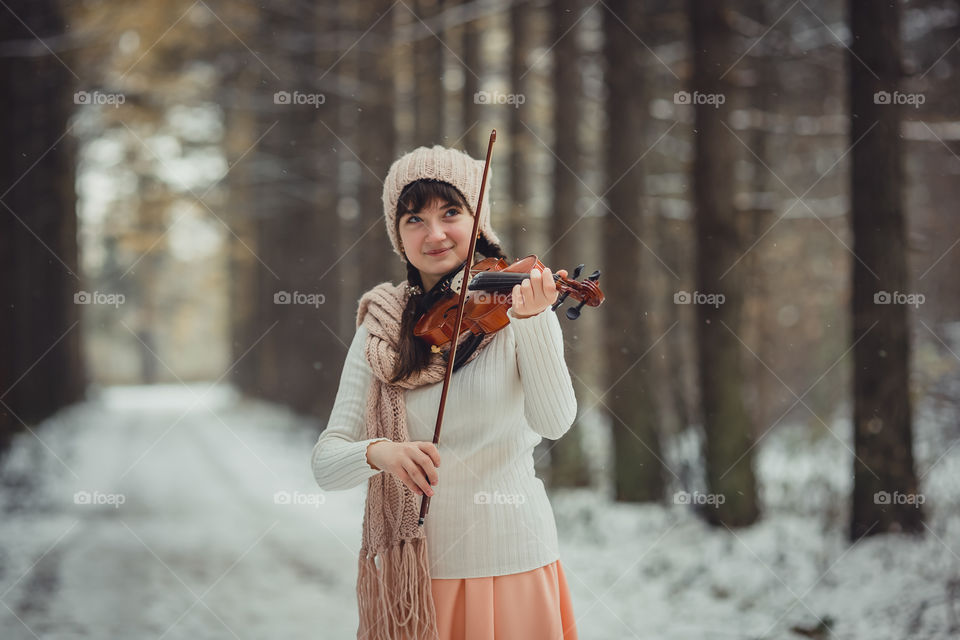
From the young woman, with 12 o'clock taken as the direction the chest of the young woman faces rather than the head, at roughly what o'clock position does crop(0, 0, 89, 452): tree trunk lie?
The tree trunk is roughly at 5 o'clock from the young woman.

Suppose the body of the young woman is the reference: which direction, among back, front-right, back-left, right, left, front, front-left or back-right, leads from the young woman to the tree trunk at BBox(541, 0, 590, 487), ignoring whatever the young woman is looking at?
back

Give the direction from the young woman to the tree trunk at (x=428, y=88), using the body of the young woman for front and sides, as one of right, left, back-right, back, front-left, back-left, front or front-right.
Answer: back

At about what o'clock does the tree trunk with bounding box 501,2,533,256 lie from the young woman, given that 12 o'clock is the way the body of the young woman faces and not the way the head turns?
The tree trunk is roughly at 6 o'clock from the young woman.

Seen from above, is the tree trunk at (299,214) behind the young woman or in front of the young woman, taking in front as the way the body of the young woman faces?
behind

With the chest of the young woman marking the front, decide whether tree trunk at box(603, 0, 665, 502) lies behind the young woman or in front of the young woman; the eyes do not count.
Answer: behind

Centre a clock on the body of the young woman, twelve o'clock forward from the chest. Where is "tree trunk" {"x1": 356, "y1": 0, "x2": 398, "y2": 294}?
The tree trunk is roughly at 6 o'clock from the young woman.

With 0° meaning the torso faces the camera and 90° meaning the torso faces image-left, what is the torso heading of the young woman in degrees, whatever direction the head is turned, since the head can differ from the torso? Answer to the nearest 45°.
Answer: approximately 0°
